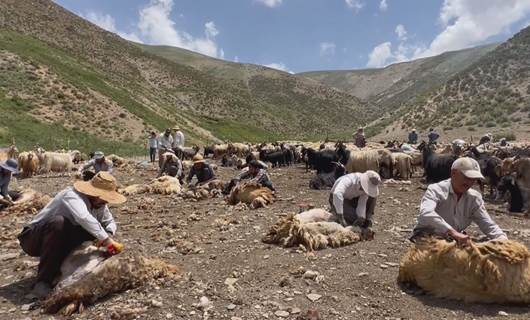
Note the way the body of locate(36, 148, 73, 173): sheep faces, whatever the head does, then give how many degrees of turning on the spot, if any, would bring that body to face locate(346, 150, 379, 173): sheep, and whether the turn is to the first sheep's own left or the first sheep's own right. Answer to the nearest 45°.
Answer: approximately 135° to the first sheep's own left

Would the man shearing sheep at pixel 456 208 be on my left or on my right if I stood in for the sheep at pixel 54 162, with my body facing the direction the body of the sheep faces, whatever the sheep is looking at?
on my left

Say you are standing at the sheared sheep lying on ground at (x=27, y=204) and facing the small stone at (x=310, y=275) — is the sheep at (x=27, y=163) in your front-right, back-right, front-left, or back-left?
back-left

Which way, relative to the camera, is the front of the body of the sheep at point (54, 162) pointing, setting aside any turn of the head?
to the viewer's left

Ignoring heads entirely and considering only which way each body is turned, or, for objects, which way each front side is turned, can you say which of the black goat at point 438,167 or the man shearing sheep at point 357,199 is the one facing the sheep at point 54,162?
the black goat

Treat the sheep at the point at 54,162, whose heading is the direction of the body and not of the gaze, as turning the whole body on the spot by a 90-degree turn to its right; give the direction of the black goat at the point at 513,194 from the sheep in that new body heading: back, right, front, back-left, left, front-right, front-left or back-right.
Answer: back-right

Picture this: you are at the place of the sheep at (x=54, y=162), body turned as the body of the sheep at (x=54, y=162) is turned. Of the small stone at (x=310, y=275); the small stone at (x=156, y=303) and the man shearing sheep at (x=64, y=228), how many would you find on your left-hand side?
3

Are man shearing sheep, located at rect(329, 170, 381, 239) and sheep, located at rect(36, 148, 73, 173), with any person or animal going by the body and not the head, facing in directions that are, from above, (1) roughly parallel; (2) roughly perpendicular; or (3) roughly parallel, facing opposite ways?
roughly perpendicular

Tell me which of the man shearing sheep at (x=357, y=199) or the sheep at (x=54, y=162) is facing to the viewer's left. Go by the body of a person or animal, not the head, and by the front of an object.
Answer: the sheep

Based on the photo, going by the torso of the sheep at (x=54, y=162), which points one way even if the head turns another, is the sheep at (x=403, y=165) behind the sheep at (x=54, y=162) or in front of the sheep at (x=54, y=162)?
behind

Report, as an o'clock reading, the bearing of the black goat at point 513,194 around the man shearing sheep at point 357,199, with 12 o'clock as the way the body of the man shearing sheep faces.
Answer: The black goat is roughly at 9 o'clock from the man shearing sheep.

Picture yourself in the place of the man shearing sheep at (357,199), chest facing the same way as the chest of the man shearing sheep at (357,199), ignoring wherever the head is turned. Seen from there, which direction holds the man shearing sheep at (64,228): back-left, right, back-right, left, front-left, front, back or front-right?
right

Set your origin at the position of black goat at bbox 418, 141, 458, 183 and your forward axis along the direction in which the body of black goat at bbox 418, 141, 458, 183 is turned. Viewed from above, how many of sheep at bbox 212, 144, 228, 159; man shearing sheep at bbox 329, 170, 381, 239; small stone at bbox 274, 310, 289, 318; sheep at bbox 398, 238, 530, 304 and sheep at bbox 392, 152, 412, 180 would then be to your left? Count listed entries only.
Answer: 3

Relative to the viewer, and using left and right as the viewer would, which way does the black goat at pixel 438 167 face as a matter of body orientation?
facing to the left of the viewer
